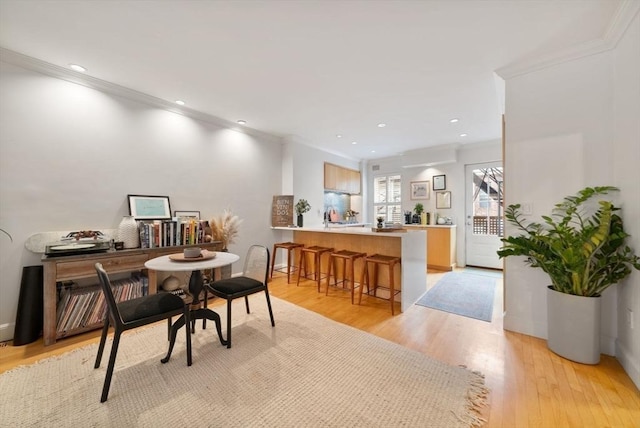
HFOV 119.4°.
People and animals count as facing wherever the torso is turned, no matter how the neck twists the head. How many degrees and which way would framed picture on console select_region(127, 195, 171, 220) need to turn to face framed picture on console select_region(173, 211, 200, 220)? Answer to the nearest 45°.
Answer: approximately 45° to its left

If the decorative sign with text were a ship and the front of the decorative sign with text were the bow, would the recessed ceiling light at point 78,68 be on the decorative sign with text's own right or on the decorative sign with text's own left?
on the decorative sign with text's own right

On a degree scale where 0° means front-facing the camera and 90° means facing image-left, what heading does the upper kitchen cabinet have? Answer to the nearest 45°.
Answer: approximately 315°

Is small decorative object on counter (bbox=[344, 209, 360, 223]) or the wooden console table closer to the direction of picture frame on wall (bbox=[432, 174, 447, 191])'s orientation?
the wooden console table

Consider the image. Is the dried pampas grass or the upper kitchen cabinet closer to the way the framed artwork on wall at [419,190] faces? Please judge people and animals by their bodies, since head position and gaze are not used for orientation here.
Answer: the dried pampas grass

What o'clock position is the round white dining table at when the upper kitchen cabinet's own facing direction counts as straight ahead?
The round white dining table is roughly at 2 o'clock from the upper kitchen cabinet.

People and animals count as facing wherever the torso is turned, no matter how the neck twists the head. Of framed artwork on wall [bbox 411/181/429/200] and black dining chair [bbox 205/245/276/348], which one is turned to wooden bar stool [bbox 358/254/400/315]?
the framed artwork on wall

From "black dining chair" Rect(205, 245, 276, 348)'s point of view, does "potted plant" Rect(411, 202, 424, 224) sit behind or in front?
behind

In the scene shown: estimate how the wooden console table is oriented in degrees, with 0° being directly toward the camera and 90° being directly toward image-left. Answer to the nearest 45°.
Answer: approximately 315°

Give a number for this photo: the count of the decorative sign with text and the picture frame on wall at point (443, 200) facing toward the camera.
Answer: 2
